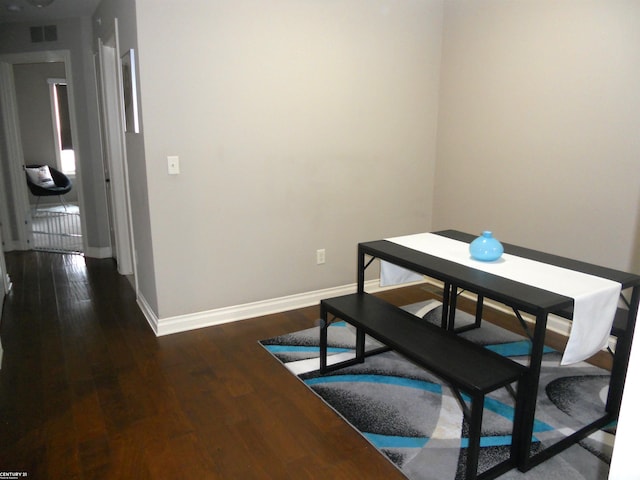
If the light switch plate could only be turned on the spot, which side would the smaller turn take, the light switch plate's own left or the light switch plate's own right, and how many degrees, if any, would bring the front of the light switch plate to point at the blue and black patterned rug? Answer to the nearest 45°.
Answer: approximately 45° to the light switch plate's own left

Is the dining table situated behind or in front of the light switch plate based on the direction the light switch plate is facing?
in front

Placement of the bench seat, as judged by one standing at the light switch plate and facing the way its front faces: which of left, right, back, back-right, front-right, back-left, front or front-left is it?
front-left

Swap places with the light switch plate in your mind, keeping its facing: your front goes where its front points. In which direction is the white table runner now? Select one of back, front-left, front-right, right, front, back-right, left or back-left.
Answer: front-left

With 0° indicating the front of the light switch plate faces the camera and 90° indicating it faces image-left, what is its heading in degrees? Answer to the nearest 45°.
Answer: approximately 0°
